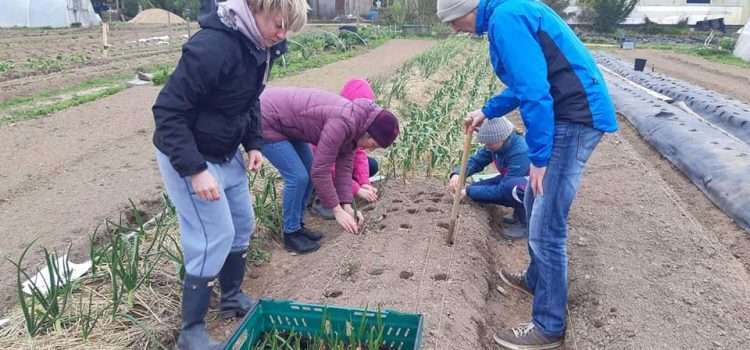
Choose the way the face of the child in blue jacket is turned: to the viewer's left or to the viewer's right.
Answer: to the viewer's left

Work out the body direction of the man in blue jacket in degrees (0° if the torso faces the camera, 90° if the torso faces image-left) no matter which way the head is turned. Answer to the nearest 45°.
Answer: approximately 90°

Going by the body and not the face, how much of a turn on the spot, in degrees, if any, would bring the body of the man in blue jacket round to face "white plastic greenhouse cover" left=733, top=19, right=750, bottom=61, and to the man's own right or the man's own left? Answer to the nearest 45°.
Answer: approximately 90° to the man's own right

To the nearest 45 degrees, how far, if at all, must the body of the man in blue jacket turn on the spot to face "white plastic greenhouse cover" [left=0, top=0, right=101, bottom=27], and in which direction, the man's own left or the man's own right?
approximately 45° to the man's own right

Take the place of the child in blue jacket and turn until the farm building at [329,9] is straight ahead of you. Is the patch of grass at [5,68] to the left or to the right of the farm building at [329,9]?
left

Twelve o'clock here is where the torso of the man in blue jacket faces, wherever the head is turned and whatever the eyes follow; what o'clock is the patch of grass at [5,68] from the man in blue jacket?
The patch of grass is roughly at 1 o'clock from the man in blue jacket.

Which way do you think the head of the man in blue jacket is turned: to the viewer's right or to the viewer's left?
to the viewer's left

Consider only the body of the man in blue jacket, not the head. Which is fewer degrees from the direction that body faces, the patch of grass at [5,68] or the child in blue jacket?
the patch of grass

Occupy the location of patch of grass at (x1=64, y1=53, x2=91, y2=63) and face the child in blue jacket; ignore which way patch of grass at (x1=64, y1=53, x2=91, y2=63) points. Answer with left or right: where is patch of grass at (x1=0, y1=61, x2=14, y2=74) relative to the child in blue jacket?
right

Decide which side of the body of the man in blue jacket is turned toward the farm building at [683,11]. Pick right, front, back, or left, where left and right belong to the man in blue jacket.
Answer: right

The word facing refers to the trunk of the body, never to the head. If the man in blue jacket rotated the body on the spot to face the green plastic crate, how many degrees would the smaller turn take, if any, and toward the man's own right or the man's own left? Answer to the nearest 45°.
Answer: approximately 45° to the man's own left
